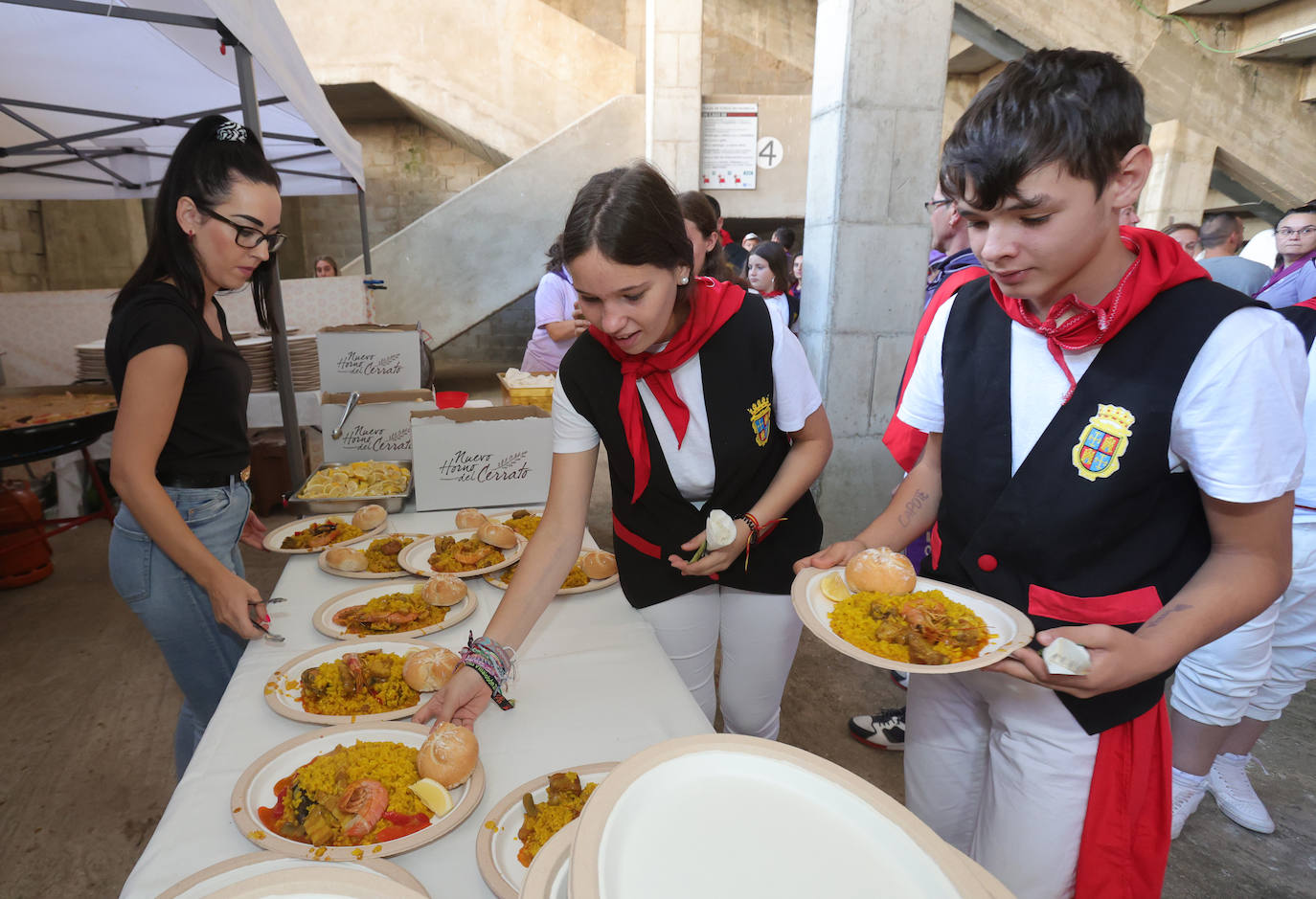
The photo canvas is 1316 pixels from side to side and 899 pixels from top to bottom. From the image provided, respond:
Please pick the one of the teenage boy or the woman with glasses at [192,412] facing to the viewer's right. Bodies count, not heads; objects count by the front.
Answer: the woman with glasses

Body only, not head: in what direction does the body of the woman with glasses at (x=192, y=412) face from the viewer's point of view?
to the viewer's right

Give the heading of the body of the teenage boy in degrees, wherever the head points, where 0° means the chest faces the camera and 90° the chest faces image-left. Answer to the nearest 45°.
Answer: approximately 45°

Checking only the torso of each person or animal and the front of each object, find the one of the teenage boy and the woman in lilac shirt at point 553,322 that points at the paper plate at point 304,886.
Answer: the teenage boy

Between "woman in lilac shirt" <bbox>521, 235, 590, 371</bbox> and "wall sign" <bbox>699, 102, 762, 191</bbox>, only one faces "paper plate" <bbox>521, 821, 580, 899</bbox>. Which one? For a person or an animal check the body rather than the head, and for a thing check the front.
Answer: the wall sign
